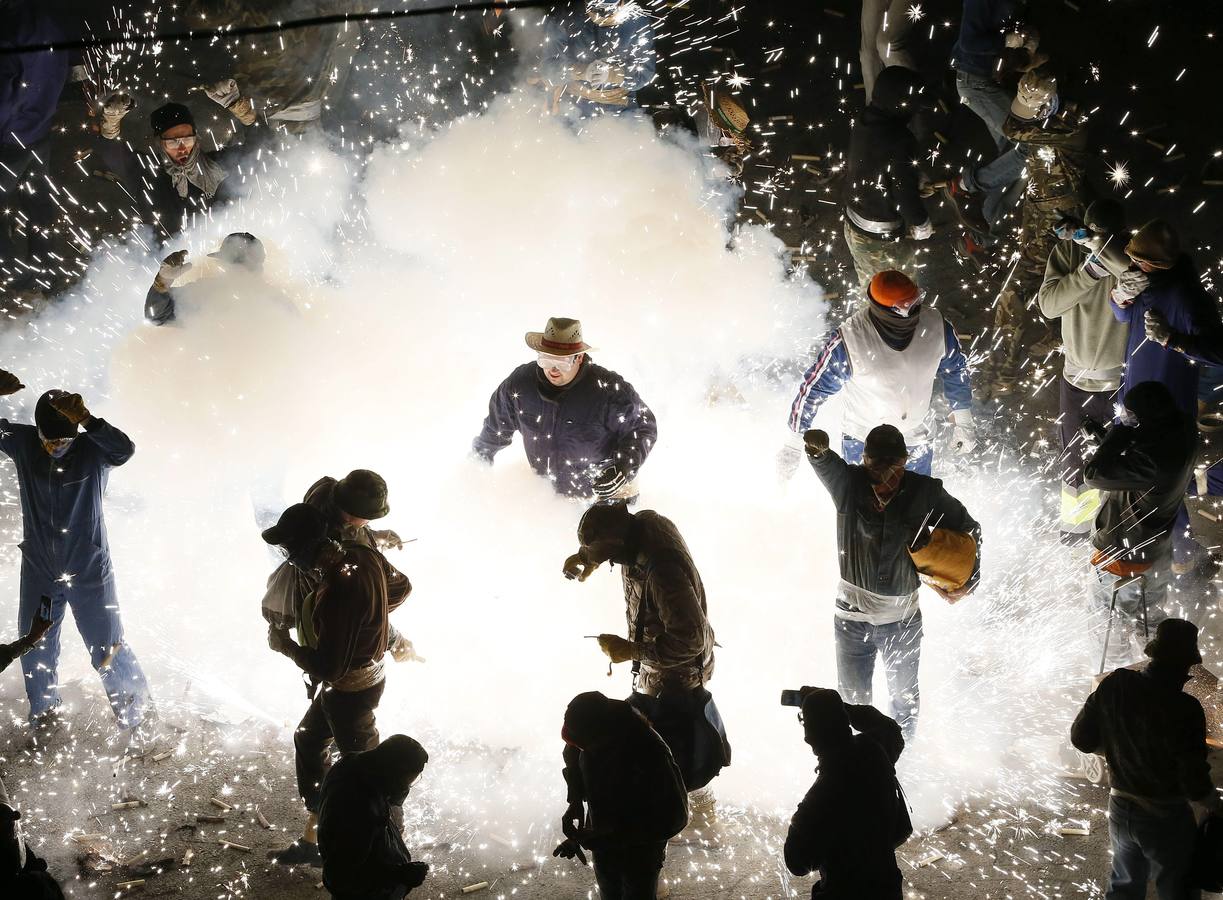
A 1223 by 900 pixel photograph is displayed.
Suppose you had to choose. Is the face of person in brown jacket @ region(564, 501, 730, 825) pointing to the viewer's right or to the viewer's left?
to the viewer's left

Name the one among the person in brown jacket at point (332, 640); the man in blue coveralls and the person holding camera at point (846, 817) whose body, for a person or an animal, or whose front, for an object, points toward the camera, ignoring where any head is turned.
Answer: the man in blue coveralls

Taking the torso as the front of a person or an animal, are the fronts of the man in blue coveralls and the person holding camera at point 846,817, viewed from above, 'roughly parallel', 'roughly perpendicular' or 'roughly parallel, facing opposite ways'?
roughly parallel, facing opposite ways

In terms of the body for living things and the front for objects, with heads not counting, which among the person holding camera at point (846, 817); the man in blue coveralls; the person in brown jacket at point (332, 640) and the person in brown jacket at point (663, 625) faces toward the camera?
the man in blue coveralls

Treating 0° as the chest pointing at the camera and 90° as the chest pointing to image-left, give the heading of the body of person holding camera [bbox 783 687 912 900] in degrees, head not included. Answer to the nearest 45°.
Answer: approximately 135°

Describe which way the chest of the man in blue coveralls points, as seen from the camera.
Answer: toward the camera

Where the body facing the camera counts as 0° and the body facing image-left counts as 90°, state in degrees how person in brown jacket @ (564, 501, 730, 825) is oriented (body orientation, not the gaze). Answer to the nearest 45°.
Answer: approximately 90°

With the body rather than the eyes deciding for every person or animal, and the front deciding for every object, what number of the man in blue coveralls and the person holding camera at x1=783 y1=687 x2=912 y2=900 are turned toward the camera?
1

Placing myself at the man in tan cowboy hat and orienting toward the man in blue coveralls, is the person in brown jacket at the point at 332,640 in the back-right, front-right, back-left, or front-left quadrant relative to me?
front-left

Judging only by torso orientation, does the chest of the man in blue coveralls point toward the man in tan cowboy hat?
no

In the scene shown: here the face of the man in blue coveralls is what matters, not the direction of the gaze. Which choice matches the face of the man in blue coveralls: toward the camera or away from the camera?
toward the camera

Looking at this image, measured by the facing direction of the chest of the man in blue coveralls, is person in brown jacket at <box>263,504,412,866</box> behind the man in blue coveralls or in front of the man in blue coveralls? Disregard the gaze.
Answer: in front
